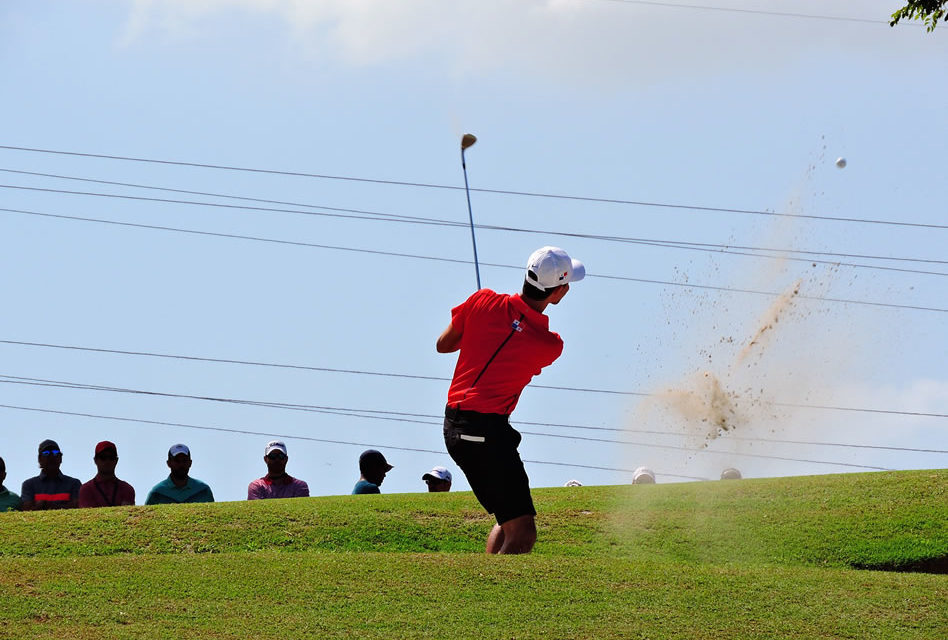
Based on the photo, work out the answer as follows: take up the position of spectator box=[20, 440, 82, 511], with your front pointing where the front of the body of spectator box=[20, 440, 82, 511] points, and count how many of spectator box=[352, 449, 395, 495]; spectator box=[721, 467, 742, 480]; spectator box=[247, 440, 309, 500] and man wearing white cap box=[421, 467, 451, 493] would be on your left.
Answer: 4

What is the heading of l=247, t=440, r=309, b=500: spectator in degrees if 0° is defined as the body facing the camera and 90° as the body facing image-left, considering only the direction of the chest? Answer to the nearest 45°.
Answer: approximately 0°

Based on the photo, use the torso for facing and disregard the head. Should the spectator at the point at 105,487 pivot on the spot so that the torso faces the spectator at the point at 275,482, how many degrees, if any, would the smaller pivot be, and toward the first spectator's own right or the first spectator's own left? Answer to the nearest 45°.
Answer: approximately 90° to the first spectator's own left

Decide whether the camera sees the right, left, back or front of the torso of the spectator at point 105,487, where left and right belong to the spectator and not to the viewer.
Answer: front

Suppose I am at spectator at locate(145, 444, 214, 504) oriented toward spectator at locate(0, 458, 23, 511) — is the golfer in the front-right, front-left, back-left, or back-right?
back-left

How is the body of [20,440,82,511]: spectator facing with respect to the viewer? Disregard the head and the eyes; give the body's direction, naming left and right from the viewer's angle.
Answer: facing the viewer

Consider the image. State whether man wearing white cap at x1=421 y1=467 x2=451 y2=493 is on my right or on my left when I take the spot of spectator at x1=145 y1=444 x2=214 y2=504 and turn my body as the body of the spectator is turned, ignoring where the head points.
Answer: on my left

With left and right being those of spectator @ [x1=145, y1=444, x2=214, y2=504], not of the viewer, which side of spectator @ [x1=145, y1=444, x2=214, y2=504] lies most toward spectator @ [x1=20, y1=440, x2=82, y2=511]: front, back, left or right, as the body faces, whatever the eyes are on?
right

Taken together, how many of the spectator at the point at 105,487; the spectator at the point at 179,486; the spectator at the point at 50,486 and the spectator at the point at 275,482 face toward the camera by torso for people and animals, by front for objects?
4
